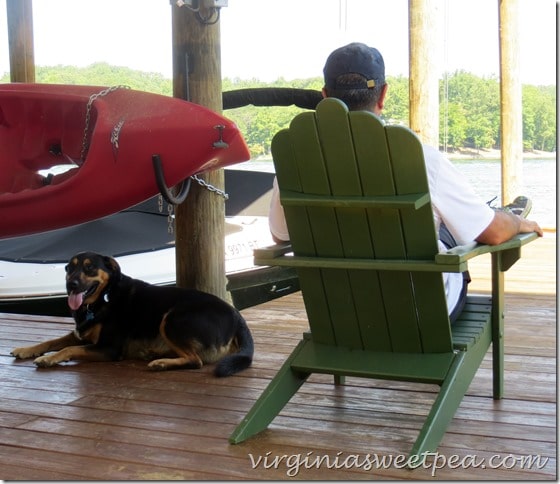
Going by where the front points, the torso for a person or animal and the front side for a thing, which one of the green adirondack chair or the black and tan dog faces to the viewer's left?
the black and tan dog

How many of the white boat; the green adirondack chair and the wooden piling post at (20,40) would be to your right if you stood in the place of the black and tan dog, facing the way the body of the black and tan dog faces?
2

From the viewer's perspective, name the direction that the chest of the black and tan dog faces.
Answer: to the viewer's left

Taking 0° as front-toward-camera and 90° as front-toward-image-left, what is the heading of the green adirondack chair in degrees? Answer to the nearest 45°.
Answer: approximately 225°

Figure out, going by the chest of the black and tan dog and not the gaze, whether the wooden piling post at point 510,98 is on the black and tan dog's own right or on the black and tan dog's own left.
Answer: on the black and tan dog's own right

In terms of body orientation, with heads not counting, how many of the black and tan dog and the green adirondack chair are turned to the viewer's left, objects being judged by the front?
1
